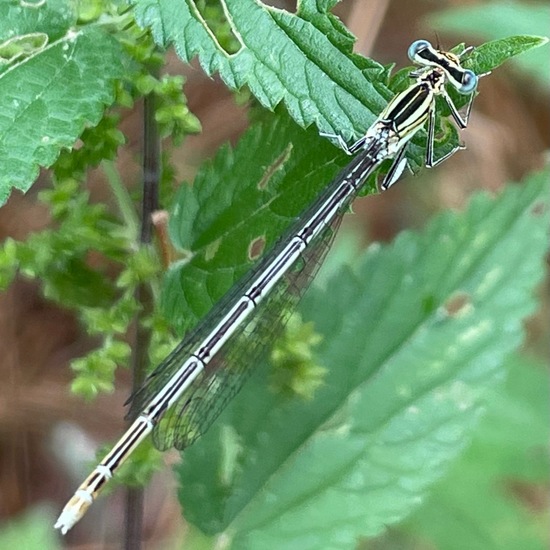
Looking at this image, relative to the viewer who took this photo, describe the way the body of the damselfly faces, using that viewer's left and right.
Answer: facing away from the viewer and to the right of the viewer
